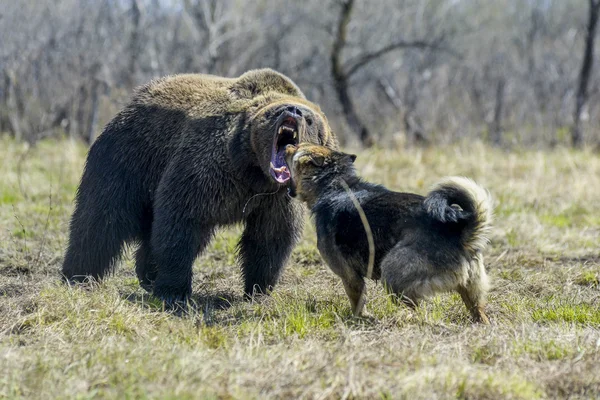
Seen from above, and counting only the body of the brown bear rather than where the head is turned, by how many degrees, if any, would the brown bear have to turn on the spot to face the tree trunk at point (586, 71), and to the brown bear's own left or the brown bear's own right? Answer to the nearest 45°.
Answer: approximately 90° to the brown bear's own left

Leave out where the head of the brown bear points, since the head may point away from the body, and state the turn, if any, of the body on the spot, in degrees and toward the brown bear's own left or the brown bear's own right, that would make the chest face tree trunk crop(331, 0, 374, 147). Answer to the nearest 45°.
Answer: approximately 135° to the brown bear's own left

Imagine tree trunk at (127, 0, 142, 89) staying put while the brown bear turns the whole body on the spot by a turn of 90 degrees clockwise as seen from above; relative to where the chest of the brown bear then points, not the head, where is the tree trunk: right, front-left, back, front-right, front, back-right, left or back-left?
back-right

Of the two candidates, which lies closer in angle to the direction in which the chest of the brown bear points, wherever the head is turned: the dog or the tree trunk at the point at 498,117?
the dog

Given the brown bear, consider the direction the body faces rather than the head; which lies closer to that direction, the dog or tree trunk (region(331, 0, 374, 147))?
the dog

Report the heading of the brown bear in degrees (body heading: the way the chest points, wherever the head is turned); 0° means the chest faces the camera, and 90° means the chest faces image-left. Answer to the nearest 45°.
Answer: approximately 315°

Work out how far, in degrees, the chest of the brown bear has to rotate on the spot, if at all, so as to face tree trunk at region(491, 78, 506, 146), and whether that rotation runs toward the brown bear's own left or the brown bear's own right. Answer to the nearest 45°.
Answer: approximately 90° to the brown bear's own left
